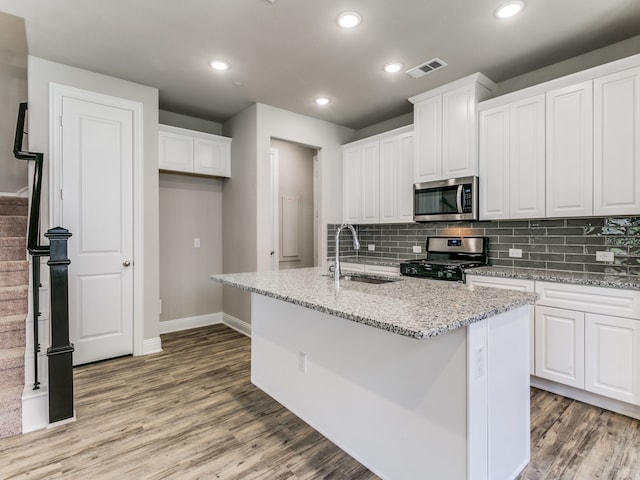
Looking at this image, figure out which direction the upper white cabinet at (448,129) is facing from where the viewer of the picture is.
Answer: facing the viewer and to the left of the viewer

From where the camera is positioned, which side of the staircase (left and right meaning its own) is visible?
front

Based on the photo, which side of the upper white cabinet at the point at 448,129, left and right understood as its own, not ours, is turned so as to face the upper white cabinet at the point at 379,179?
right

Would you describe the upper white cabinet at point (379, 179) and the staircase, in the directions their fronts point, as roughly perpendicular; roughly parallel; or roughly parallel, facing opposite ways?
roughly perpendicular

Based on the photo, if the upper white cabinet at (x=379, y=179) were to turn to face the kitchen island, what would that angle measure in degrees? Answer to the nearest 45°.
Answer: approximately 45° to its left

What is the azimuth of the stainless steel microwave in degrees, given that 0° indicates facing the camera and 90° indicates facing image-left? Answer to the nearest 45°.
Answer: approximately 45°

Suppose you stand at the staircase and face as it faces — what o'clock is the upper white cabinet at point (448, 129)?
The upper white cabinet is roughly at 10 o'clock from the staircase.

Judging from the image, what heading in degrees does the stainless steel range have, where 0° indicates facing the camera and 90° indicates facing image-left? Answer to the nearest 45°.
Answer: approximately 45°

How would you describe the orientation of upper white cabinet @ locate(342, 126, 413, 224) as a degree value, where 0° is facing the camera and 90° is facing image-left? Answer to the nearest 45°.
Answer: approximately 45°

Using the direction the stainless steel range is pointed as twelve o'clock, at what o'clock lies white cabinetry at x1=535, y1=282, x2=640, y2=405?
The white cabinetry is roughly at 9 o'clock from the stainless steel range.
